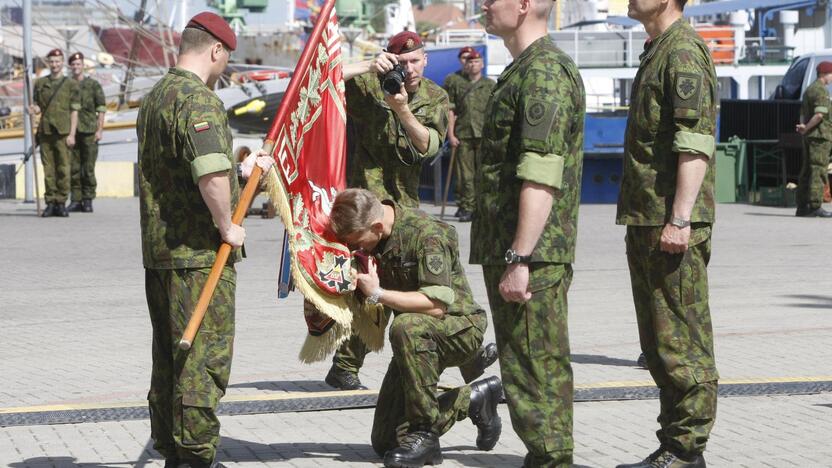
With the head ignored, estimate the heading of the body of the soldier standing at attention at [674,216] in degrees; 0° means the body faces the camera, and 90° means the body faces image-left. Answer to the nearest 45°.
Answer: approximately 90°

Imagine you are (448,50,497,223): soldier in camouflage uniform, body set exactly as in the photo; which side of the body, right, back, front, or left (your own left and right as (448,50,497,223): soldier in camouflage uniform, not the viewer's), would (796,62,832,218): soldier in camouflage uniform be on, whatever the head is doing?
left

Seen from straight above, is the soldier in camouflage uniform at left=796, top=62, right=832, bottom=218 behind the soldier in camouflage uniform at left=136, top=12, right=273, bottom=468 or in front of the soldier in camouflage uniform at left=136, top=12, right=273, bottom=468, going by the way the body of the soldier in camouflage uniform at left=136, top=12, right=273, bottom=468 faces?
in front

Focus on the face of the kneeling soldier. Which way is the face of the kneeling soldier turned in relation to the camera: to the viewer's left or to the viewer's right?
to the viewer's left

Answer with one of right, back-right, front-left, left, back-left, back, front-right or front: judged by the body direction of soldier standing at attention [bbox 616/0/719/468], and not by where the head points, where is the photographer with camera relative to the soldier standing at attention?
front-right

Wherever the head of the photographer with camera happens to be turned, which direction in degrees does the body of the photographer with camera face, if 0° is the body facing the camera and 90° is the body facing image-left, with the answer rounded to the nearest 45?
approximately 0°

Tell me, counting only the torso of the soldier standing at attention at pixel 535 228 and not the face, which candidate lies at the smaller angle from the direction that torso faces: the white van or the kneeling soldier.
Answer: the kneeling soldier
